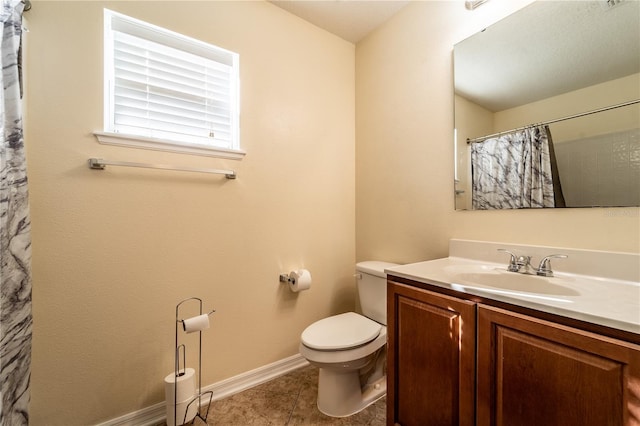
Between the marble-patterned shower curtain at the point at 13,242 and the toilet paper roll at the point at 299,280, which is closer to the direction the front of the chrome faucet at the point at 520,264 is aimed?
the marble-patterned shower curtain

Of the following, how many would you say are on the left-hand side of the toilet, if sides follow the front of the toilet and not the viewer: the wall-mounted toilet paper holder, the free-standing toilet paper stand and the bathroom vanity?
1

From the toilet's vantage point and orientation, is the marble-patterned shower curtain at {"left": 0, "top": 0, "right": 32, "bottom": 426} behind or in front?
in front

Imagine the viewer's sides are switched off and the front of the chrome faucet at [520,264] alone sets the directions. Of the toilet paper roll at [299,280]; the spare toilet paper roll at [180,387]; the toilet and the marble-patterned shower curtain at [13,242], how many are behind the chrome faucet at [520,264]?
0

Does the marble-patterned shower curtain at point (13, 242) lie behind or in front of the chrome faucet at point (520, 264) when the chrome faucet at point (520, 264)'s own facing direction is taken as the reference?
in front

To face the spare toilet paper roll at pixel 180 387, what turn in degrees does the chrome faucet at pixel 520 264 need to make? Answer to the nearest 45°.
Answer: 0° — it already faces it

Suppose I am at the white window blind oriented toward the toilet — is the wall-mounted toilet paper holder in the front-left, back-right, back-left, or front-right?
front-left

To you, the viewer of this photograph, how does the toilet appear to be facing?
facing the viewer and to the left of the viewer

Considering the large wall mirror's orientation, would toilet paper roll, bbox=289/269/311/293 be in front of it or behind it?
in front

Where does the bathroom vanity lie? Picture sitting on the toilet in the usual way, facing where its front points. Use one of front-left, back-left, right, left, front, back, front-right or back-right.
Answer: left

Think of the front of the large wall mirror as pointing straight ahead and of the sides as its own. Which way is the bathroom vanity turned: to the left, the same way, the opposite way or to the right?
the same way

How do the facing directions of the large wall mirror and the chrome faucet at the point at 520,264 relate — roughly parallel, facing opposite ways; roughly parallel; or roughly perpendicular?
roughly parallel

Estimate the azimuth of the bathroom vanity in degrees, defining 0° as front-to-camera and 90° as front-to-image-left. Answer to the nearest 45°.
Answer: approximately 45°

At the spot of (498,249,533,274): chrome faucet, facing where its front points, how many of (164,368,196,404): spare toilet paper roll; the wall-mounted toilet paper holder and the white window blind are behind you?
0

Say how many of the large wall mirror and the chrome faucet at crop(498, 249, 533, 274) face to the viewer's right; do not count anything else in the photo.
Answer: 0

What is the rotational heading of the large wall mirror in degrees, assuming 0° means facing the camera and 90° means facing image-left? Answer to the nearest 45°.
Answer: approximately 45°
